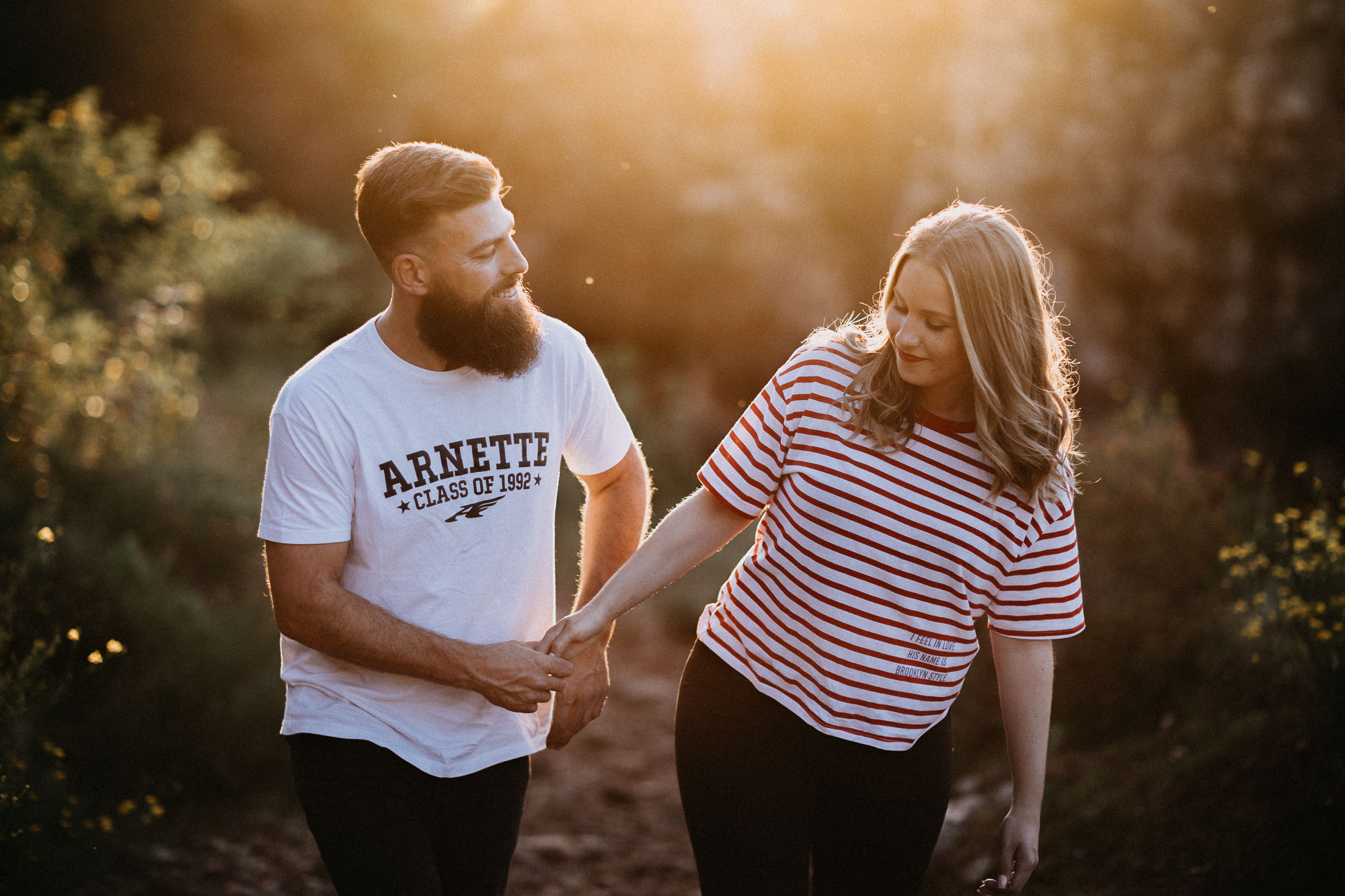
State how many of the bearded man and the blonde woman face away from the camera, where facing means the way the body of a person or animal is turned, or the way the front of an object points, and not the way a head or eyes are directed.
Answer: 0

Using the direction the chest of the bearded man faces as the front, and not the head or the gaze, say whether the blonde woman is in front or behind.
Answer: in front

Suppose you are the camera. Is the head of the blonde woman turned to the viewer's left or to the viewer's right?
to the viewer's left

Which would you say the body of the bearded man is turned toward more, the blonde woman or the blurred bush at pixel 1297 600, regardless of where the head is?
the blonde woman

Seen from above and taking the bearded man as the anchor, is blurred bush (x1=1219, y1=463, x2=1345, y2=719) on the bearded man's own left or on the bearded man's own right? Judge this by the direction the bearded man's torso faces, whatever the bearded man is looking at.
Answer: on the bearded man's own left

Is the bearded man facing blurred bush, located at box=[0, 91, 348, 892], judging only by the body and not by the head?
no

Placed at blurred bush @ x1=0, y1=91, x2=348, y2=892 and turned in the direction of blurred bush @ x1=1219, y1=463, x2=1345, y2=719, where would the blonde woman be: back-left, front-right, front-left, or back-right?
front-right

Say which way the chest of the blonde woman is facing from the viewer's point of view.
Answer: toward the camera

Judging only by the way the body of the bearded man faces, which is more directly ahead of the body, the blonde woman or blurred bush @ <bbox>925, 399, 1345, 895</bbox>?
the blonde woman

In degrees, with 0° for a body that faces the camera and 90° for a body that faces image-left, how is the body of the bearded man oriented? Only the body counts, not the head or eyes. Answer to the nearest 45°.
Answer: approximately 315°
